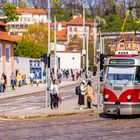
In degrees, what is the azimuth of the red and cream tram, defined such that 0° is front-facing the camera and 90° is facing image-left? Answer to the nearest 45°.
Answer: approximately 45°

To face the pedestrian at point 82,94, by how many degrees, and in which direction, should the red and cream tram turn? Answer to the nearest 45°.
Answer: approximately 90° to its right

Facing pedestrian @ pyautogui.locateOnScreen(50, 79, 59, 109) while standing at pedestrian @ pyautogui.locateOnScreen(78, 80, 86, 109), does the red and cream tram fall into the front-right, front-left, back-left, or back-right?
back-left

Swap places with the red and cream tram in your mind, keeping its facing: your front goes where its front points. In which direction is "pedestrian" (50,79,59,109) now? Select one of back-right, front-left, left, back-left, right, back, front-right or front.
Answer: right

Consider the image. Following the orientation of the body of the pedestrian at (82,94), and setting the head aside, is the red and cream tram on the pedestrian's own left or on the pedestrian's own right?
on the pedestrian's own right
